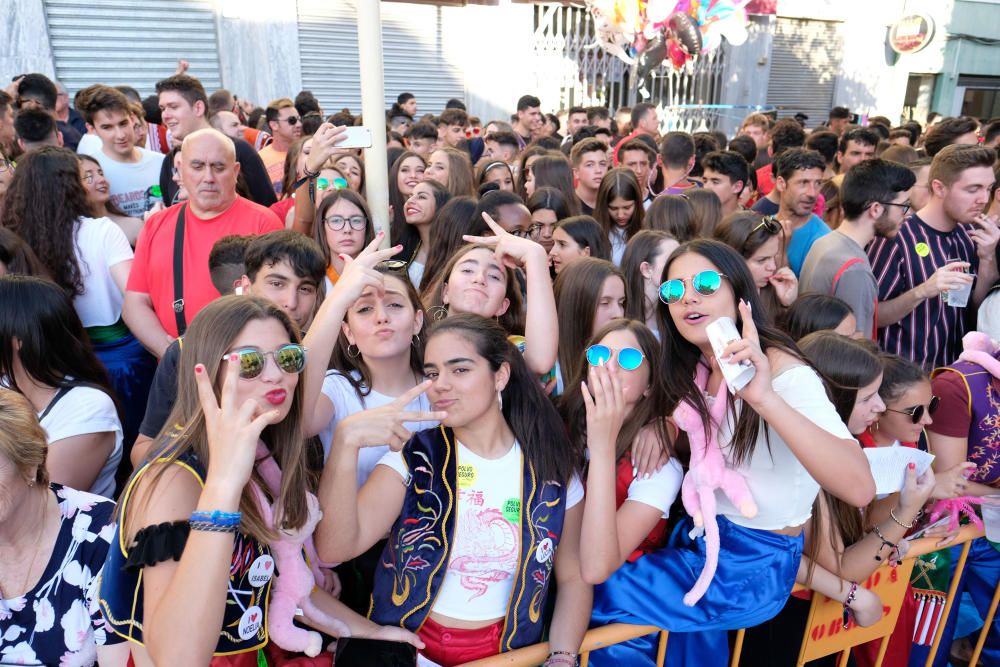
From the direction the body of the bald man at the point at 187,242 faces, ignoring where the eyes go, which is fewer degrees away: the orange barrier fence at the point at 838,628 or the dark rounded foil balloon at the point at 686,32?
the orange barrier fence

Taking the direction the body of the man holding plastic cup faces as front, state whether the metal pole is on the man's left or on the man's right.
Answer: on the man's right

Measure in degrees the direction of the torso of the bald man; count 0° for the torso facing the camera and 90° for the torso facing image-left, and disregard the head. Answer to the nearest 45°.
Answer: approximately 0°

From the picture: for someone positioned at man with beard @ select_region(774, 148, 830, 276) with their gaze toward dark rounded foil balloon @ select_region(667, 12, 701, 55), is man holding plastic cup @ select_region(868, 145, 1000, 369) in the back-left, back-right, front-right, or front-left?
back-right
